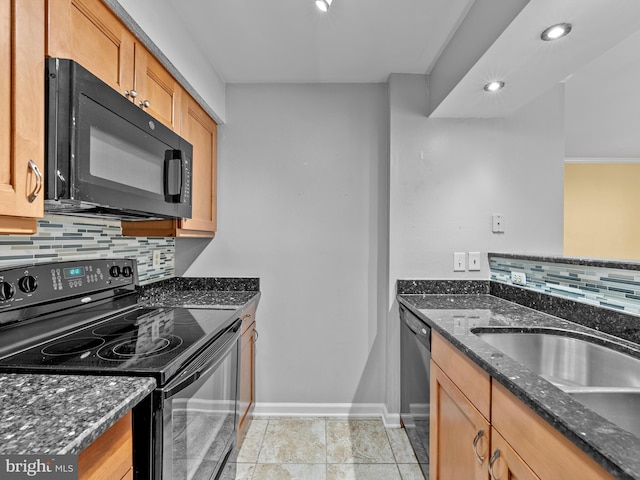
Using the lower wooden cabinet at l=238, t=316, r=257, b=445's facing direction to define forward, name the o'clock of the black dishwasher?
The black dishwasher is roughly at 1 o'clock from the lower wooden cabinet.

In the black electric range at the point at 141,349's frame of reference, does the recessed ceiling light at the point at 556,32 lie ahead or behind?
ahead

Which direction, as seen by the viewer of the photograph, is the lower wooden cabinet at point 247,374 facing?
facing to the right of the viewer

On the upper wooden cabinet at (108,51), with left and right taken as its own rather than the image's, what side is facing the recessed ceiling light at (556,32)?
front

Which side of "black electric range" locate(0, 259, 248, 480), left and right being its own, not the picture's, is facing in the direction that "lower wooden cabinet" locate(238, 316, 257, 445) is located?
left

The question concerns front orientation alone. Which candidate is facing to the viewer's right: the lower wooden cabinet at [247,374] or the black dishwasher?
the lower wooden cabinet

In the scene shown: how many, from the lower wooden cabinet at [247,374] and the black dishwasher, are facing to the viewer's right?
1

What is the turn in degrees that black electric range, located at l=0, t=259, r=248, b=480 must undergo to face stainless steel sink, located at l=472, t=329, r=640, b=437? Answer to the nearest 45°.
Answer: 0° — it already faces it

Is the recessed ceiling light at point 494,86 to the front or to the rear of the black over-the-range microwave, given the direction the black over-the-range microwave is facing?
to the front

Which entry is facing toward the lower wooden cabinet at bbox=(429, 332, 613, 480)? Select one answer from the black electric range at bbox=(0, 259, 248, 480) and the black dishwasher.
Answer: the black electric range

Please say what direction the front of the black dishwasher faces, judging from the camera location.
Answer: facing to the left of the viewer
